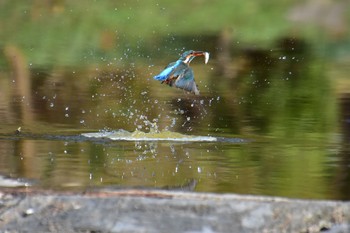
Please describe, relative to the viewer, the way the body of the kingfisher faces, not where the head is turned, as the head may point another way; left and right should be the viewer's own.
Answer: facing to the right of the viewer

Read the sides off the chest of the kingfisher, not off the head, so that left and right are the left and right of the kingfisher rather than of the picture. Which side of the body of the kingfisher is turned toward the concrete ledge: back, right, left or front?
right
